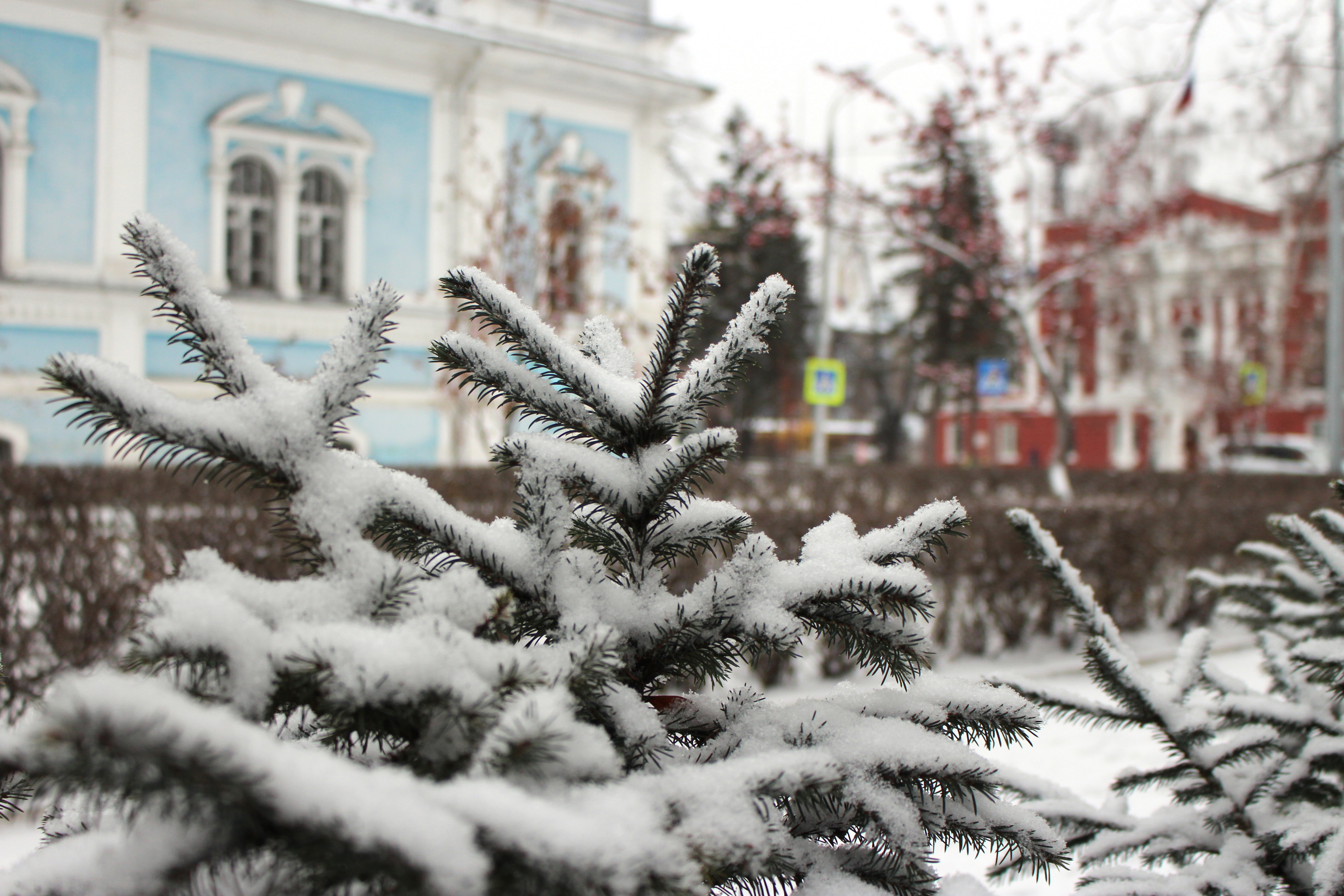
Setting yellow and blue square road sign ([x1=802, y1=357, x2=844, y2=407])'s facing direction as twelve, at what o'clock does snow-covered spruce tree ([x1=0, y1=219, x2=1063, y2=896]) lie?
The snow-covered spruce tree is roughly at 12 o'clock from the yellow and blue square road sign.

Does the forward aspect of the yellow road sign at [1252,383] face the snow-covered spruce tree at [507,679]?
yes

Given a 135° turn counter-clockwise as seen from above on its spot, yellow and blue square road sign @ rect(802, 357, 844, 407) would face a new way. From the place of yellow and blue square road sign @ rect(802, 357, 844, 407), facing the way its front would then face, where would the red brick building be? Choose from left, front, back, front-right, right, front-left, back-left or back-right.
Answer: front

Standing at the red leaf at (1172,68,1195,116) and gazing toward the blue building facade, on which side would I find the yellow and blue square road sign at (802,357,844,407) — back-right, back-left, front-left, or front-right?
front-right

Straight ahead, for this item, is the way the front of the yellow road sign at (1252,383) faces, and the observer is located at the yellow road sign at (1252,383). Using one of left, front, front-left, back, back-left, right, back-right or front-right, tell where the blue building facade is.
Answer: front-right

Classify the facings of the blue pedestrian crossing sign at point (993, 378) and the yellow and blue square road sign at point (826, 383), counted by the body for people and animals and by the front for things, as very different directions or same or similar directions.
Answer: same or similar directions

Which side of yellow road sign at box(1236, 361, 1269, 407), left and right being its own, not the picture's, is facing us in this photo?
front

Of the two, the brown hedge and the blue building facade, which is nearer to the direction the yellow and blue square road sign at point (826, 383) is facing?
the brown hedge

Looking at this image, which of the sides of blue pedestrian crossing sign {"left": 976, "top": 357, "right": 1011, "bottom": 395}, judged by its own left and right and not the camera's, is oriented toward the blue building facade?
right

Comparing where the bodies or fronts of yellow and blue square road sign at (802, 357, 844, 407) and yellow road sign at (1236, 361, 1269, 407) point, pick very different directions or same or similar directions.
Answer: same or similar directions

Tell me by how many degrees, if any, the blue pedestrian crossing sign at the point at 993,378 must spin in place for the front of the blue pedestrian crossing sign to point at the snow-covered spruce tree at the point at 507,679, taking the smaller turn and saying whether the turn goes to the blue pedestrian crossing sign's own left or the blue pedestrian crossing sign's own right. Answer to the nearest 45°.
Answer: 0° — it already faces it

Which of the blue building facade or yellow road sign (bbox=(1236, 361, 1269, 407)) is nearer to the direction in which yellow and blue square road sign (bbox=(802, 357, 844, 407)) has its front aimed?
the blue building facade

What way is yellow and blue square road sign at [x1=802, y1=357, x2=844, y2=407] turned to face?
toward the camera

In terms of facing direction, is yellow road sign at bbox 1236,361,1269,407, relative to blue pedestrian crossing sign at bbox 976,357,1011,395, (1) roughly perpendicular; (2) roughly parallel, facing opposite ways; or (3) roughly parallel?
roughly parallel
